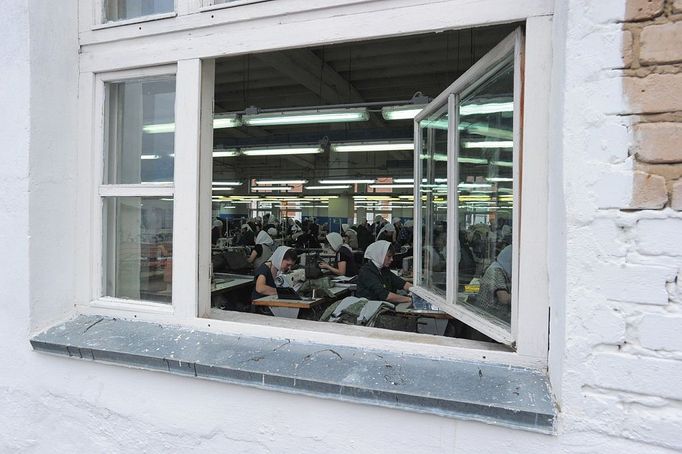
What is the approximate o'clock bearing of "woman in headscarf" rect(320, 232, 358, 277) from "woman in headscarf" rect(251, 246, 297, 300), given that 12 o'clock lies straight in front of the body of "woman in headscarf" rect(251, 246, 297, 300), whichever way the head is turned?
"woman in headscarf" rect(320, 232, 358, 277) is roughly at 10 o'clock from "woman in headscarf" rect(251, 246, 297, 300).

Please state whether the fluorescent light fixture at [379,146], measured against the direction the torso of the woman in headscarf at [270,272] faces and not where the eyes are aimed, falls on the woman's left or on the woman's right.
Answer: on the woman's left

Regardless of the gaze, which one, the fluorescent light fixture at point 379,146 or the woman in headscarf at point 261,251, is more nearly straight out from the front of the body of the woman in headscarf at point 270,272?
the fluorescent light fixture

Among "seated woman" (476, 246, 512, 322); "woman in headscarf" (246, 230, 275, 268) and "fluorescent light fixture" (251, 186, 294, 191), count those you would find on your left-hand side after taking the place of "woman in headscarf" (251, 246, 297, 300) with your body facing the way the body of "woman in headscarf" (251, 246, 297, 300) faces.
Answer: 2

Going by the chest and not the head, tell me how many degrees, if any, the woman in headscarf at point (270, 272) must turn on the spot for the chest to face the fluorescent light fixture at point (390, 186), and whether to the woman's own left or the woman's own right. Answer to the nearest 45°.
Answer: approximately 45° to the woman's own left

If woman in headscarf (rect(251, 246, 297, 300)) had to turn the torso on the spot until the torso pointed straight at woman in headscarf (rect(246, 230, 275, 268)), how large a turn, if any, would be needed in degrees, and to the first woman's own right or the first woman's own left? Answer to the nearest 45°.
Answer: approximately 90° to the first woman's own left

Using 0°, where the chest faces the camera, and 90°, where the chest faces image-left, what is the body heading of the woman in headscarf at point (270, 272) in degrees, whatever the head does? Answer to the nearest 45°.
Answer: approximately 270°

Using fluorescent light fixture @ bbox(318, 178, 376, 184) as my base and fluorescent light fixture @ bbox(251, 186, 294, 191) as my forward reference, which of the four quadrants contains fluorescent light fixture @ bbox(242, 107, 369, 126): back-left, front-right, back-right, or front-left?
back-left

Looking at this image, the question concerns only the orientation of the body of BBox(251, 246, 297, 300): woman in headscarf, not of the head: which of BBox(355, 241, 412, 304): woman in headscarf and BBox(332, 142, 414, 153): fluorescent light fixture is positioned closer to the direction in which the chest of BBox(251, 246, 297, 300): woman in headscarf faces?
the woman in headscarf

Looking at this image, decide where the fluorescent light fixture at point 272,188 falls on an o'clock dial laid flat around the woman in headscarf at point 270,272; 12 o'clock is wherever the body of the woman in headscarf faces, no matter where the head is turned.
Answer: The fluorescent light fixture is roughly at 9 o'clock from the woman in headscarf.
